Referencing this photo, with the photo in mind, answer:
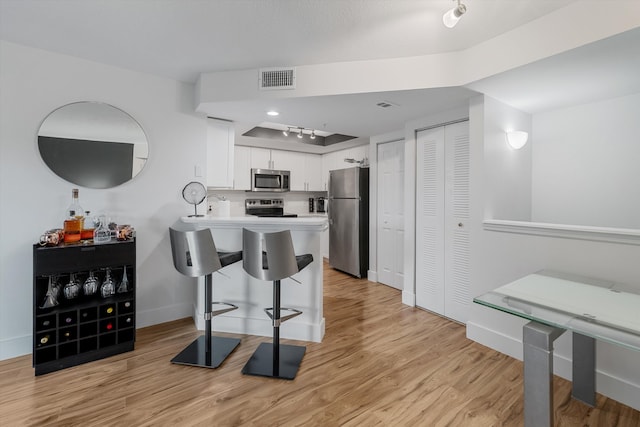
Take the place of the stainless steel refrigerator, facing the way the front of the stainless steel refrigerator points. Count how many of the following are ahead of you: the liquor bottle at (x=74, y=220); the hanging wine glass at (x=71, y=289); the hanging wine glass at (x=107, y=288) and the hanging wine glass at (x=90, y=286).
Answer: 4

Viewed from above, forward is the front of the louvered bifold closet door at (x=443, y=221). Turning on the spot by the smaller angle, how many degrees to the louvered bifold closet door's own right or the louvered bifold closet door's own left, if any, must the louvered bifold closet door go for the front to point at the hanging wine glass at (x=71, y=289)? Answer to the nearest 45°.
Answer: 0° — it already faces it

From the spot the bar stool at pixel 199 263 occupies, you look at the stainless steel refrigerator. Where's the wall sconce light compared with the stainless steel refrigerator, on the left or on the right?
right

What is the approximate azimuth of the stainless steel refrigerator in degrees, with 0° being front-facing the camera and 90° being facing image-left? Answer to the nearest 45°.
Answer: approximately 45°

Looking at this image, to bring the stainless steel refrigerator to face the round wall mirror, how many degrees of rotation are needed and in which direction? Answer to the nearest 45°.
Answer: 0° — it already faces it

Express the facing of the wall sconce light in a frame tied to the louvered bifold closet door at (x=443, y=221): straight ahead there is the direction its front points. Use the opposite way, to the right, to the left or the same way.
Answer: to the left

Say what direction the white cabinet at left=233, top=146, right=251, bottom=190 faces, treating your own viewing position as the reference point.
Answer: facing the viewer

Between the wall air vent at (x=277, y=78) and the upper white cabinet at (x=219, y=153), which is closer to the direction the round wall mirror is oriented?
the wall air vent

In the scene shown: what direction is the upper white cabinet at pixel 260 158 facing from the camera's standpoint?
toward the camera

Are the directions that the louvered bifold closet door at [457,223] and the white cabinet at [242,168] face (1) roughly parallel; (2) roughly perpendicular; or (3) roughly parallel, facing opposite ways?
roughly perpendicular

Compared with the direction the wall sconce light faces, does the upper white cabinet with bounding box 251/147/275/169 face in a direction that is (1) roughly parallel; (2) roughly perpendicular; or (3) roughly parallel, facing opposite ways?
roughly parallel

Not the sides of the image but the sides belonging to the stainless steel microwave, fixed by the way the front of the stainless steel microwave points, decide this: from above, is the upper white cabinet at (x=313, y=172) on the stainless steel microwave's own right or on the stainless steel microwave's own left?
on the stainless steel microwave's own left

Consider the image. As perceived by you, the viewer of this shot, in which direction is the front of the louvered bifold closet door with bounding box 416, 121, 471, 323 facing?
facing the viewer and to the left of the viewer

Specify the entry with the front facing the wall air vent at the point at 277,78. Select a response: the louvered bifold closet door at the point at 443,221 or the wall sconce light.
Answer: the louvered bifold closet door

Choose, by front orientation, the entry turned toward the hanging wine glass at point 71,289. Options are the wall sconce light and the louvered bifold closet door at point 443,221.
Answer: the louvered bifold closet door

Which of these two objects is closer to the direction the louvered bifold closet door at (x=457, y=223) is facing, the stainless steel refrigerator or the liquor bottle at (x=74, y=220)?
the liquor bottle
